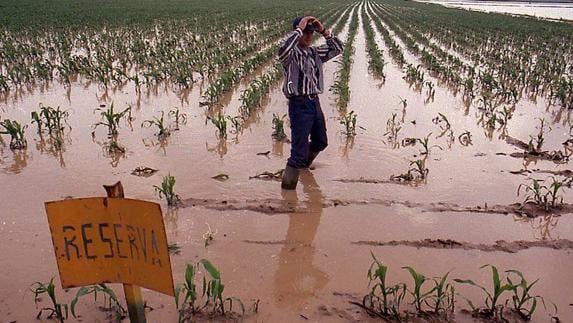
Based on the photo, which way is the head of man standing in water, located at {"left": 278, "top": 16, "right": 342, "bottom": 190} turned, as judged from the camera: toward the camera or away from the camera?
toward the camera

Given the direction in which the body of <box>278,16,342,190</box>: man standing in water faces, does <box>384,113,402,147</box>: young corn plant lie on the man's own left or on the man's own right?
on the man's own left

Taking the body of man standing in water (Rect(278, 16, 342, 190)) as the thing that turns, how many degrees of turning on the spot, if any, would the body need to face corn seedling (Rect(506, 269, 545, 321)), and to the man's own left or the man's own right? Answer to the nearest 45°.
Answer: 0° — they already face it

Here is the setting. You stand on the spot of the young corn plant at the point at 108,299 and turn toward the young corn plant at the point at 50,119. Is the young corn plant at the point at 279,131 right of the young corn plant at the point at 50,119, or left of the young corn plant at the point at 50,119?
right

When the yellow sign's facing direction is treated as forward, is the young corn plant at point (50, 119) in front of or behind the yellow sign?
behind

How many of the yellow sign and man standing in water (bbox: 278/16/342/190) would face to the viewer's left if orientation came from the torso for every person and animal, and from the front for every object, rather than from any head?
0

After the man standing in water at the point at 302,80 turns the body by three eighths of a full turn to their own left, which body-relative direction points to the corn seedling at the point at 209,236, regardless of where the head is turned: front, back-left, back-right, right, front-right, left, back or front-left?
back-left

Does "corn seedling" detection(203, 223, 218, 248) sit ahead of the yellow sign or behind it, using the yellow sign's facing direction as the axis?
behind

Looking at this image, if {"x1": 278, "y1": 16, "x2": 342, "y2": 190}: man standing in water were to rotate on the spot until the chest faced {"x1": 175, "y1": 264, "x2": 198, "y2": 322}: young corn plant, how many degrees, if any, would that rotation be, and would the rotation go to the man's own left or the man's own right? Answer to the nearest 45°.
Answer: approximately 45° to the man's own right

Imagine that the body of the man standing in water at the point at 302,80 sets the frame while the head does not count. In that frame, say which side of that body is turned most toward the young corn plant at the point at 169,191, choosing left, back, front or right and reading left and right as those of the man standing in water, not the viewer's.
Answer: right

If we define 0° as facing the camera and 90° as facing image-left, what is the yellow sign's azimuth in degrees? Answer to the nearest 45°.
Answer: approximately 0°

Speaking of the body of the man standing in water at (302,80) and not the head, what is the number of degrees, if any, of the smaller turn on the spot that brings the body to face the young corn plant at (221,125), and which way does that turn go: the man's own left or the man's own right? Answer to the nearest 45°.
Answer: approximately 180°

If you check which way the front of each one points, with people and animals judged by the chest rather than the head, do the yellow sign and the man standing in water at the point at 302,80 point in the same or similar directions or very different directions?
same or similar directions

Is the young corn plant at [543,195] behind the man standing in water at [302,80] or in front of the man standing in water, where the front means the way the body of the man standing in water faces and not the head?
in front

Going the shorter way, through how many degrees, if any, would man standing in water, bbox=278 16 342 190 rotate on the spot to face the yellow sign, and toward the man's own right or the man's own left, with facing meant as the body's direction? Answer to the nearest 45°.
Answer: approximately 45° to the man's own right
